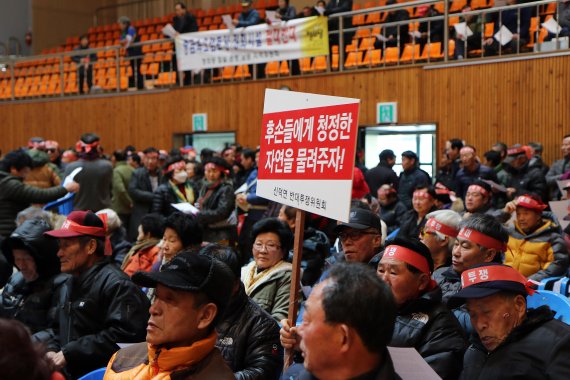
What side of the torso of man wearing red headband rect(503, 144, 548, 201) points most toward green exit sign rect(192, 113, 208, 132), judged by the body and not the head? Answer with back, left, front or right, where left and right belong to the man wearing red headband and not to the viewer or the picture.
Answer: right

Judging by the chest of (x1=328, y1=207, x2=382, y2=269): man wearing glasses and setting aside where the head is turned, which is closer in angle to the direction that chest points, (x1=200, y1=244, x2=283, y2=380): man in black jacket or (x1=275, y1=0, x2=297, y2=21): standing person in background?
the man in black jacket

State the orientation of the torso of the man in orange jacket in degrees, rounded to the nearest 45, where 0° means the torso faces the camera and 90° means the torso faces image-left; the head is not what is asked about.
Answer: approximately 45°

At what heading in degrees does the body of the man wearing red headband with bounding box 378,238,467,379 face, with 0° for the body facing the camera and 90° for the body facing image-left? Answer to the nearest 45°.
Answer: approximately 45°

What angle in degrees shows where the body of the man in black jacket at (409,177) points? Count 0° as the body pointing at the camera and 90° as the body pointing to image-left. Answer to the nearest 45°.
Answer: approximately 45°

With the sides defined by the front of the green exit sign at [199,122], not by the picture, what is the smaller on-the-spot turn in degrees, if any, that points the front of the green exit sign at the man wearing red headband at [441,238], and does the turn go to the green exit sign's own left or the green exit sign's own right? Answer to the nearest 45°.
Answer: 0° — it already faces them

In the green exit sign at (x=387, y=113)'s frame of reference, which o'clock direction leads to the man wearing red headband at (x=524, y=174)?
The man wearing red headband is roughly at 11 o'clock from the green exit sign.

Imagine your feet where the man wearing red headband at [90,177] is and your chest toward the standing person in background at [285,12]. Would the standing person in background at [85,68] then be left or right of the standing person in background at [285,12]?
left

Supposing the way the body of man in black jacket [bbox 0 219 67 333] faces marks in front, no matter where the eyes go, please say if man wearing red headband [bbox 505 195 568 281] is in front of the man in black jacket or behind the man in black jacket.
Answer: behind

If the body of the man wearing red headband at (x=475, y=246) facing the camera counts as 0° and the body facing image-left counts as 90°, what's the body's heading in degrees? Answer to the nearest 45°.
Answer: approximately 45°

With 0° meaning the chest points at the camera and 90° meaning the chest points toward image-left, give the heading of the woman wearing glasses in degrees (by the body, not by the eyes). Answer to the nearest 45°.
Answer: approximately 45°

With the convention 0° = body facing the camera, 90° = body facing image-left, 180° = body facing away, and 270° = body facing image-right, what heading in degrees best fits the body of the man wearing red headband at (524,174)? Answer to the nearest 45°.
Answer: approximately 45°

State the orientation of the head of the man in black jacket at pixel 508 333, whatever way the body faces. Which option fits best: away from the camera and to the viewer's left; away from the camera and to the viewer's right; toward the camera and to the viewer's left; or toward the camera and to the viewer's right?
toward the camera and to the viewer's left
